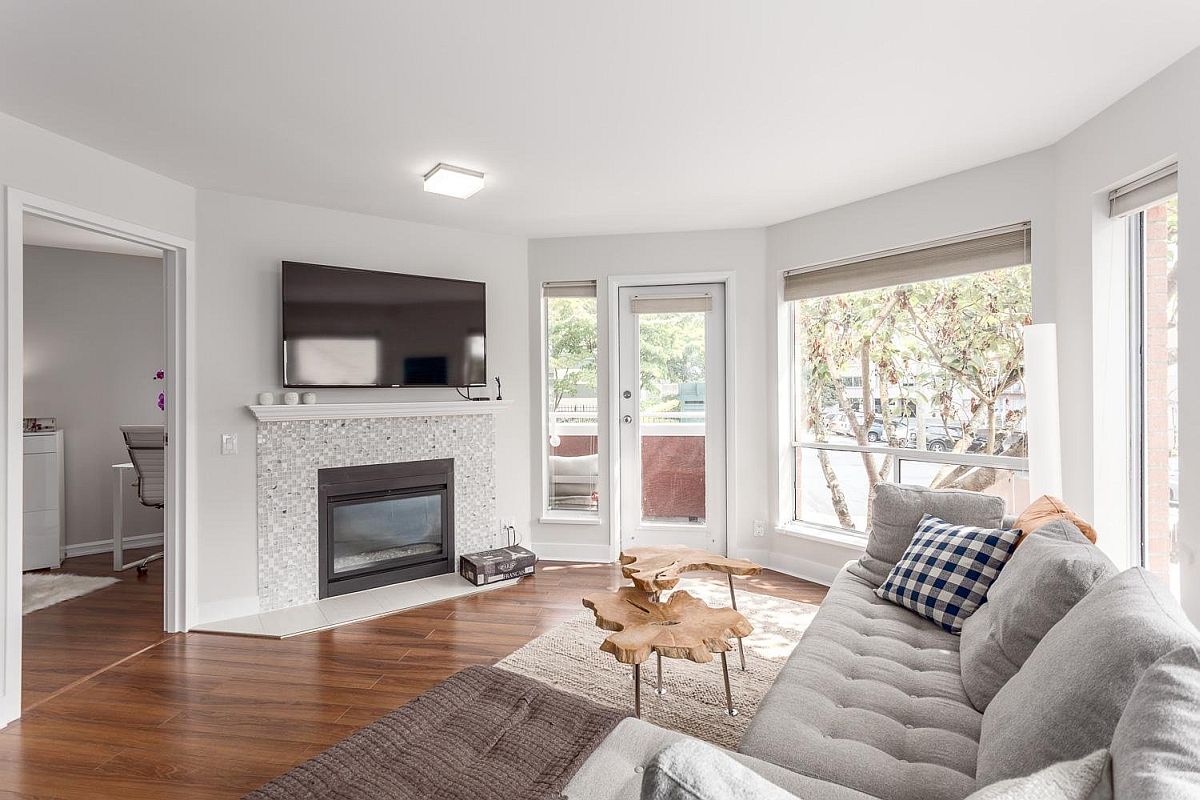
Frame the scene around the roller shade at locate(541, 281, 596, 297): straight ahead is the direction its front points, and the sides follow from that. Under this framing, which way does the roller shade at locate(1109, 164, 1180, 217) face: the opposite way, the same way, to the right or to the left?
to the right

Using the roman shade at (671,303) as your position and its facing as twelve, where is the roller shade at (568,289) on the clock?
the roller shade at (568,289) is roughly at 3 o'clock from the roman shade at (671,303).

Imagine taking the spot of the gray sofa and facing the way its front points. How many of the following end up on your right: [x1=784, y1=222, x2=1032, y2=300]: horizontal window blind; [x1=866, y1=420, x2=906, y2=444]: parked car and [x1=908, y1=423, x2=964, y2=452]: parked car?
3

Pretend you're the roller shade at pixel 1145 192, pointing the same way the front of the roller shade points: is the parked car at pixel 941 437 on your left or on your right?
on your right

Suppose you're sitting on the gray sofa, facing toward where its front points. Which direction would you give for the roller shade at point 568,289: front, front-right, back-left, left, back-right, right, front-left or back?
front-right

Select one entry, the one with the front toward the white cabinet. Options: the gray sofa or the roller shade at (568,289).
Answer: the gray sofa

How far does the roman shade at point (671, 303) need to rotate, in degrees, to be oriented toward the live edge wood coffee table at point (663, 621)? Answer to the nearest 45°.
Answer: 0° — it already faces it

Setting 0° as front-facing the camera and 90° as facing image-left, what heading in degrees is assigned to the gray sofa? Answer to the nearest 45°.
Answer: approximately 90°

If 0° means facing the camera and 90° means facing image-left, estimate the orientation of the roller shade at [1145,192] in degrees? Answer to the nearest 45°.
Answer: approximately 45°

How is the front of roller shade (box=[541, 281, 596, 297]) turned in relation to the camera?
facing the viewer

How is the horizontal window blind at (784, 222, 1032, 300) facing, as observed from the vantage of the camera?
facing the viewer and to the left of the viewer
